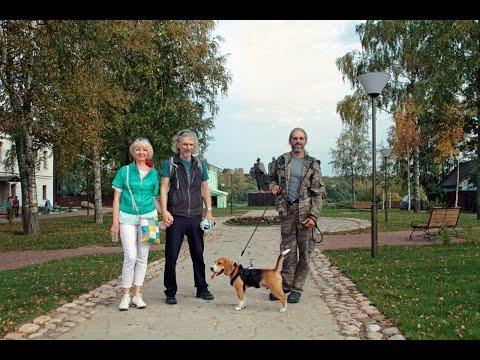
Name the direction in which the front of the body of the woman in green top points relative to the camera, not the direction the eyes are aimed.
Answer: toward the camera

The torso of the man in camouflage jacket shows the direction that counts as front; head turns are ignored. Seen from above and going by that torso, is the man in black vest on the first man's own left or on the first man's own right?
on the first man's own right

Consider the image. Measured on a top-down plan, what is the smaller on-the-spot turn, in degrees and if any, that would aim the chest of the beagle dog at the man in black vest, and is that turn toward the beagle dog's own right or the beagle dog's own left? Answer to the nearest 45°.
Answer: approximately 45° to the beagle dog's own right

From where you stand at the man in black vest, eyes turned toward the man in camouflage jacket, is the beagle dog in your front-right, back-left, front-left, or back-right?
front-right

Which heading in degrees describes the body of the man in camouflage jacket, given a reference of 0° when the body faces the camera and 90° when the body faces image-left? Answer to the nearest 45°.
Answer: approximately 0°

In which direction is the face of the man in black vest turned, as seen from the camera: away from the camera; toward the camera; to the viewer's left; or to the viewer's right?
toward the camera

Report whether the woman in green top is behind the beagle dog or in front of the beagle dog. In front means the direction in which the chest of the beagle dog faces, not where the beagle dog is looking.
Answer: in front

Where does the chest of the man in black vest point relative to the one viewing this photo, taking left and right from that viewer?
facing the viewer

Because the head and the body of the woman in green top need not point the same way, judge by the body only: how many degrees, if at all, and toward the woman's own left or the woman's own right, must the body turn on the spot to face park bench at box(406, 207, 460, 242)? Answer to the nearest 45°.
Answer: approximately 135° to the woman's own left

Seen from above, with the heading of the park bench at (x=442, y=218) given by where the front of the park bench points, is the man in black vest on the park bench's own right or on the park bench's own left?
on the park bench's own left

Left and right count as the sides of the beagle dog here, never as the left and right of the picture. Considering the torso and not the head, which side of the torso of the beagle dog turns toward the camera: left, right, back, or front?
left

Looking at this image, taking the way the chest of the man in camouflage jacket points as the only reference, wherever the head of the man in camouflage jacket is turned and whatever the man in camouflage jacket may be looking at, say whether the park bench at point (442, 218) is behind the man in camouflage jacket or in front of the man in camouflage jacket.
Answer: behind

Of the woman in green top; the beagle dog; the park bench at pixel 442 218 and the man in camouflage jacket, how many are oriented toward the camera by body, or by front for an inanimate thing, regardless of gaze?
2

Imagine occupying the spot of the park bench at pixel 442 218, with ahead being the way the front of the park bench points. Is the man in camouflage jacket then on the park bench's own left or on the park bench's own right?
on the park bench's own left

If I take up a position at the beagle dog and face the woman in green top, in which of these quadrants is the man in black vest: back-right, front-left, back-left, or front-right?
front-right
